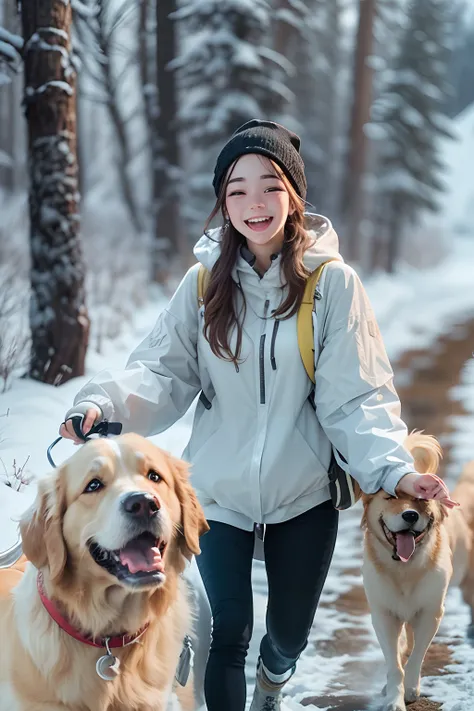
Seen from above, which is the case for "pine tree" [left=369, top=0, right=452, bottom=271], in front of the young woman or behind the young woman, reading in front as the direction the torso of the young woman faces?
behind

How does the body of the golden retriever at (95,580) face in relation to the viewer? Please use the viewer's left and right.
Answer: facing the viewer and to the right of the viewer

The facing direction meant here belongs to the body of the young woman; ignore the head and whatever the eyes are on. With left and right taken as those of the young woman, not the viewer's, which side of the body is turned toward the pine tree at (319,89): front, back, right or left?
back

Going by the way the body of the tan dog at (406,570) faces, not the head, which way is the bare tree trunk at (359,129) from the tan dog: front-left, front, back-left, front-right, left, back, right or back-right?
back-right

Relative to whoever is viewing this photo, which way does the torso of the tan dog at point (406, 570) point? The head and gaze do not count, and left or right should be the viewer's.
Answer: facing the viewer and to the left of the viewer

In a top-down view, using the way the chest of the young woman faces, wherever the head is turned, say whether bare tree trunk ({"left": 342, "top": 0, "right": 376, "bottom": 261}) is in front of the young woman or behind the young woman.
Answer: behind

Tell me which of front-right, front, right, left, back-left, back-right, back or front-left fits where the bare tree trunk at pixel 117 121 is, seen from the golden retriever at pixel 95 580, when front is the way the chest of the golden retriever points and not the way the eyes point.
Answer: back-left

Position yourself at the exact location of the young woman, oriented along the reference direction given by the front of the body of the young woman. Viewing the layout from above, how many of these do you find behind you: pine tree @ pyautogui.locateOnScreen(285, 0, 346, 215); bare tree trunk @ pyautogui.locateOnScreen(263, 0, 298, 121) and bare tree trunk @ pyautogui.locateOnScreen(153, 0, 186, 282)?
3

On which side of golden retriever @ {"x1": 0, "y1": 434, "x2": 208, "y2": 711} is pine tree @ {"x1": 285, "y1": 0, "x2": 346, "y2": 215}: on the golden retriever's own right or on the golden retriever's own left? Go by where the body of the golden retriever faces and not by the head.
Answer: on the golden retriever's own left

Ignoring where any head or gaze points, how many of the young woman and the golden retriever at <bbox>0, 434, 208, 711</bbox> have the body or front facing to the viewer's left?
0

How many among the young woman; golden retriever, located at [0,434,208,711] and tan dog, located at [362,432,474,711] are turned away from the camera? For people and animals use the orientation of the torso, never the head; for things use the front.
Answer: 0

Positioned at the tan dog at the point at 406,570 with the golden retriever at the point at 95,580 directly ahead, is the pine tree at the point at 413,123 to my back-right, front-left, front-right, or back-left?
back-right

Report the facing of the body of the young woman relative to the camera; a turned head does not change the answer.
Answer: toward the camera
